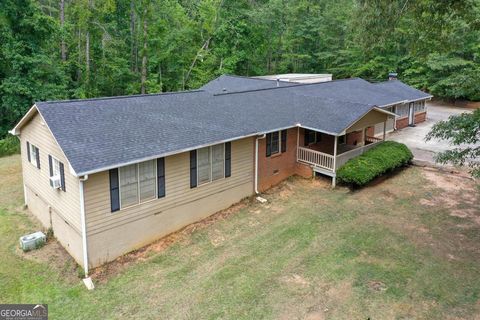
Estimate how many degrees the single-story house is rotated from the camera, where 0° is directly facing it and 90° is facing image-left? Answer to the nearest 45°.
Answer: approximately 315°

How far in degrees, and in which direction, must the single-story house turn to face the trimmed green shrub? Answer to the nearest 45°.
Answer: approximately 90° to its left
